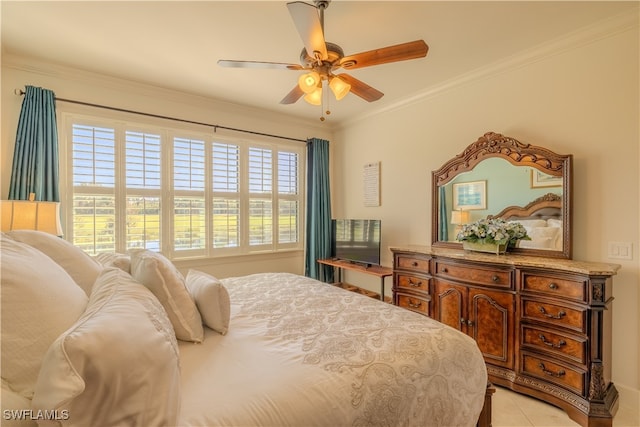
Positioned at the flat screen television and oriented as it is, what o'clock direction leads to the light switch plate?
The light switch plate is roughly at 9 o'clock from the flat screen television.

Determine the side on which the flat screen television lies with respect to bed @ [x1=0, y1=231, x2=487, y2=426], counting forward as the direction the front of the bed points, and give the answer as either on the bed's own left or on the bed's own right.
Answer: on the bed's own left

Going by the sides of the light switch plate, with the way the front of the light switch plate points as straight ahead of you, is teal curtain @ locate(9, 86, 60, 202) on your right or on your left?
on your right

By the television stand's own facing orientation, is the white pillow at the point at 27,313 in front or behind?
in front

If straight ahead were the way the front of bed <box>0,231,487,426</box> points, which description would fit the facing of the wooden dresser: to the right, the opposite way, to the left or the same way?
the opposite way

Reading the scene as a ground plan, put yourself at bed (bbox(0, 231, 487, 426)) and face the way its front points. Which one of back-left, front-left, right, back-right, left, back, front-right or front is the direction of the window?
left

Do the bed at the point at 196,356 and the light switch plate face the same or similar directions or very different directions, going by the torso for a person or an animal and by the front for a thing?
very different directions

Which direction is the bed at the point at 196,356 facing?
to the viewer's right

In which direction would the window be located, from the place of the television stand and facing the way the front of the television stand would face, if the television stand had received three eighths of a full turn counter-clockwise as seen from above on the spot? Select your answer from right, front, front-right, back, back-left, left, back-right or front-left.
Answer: back

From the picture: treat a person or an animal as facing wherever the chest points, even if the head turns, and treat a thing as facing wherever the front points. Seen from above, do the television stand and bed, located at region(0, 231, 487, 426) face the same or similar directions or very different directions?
very different directions

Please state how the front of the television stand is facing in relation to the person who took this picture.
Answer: facing the viewer and to the left of the viewer

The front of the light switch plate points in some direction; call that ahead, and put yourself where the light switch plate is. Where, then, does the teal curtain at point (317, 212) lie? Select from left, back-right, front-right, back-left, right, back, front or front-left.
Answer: right

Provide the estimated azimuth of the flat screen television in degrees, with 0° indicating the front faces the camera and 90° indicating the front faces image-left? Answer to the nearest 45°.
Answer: approximately 45°
